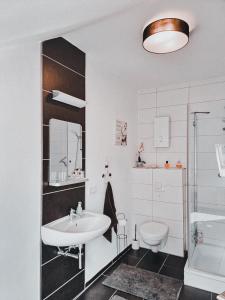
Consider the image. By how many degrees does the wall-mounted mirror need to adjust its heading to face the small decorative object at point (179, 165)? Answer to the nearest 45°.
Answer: approximately 90° to its left

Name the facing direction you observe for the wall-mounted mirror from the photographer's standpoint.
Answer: facing the viewer and to the right of the viewer

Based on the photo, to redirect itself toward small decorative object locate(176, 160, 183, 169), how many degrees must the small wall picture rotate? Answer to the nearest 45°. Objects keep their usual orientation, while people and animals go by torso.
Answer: approximately 45° to its left

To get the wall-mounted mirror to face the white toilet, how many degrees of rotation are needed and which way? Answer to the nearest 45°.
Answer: approximately 90° to its left

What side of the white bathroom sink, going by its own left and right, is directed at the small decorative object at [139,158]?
left
